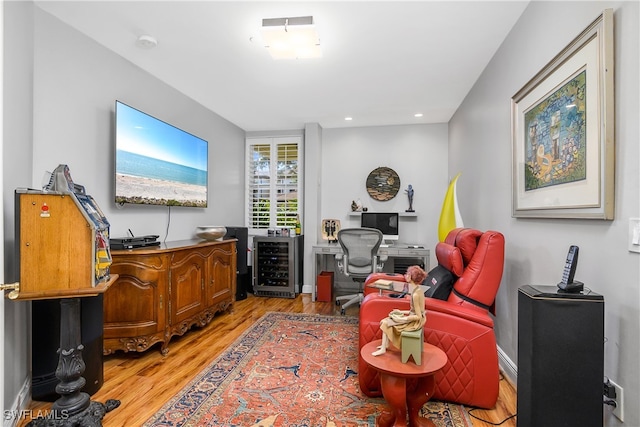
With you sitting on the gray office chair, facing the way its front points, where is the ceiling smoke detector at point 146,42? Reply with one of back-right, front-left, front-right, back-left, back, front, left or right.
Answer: back-left

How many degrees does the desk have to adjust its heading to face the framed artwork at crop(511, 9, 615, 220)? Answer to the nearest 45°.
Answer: approximately 45° to its left

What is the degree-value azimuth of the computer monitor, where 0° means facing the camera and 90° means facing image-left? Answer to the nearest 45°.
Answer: approximately 0°

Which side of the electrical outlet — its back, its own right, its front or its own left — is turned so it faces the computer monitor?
right

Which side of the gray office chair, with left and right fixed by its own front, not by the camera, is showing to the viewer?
back

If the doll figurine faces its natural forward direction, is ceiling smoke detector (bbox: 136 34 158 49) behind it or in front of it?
in front

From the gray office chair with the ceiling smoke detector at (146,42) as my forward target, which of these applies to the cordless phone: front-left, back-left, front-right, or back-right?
front-left

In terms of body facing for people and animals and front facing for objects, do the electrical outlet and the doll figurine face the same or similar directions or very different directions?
same or similar directions

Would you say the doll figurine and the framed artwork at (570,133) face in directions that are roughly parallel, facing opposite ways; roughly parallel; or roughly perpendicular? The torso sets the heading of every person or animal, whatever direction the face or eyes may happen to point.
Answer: roughly parallel

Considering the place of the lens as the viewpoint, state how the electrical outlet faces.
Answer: facing the viewer and to the left of the viewer

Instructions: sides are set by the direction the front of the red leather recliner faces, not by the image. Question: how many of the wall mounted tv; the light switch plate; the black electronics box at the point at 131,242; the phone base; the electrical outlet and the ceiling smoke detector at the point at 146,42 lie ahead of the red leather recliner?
3

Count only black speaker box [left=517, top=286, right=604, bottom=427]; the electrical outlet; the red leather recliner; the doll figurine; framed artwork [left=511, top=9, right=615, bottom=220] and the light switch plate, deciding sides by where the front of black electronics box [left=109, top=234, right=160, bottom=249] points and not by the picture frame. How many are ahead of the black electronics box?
6

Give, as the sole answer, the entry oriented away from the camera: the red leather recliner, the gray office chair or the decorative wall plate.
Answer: the gray office chair

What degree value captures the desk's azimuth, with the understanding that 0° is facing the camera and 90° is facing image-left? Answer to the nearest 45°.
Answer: approximately 0°

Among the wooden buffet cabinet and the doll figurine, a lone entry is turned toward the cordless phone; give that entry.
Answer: the wooden buffet cabinet

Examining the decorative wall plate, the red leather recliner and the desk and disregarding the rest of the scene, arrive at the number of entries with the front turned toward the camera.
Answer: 2

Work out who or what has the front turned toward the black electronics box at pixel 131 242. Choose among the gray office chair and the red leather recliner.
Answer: the red leather recliner

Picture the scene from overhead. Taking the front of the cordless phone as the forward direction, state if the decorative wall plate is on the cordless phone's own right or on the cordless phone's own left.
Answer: on the cordless phone's own right

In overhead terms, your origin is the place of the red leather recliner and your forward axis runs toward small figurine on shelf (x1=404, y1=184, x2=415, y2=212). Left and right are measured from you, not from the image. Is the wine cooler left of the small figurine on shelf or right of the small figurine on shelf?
left

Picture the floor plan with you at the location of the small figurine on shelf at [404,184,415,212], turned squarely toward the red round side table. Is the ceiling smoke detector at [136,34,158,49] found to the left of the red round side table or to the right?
right
